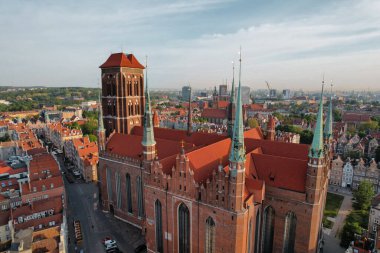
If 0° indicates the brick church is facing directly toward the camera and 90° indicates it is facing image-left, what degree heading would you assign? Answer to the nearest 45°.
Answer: approximately 135°

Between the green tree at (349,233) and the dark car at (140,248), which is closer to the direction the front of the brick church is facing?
the dark car
